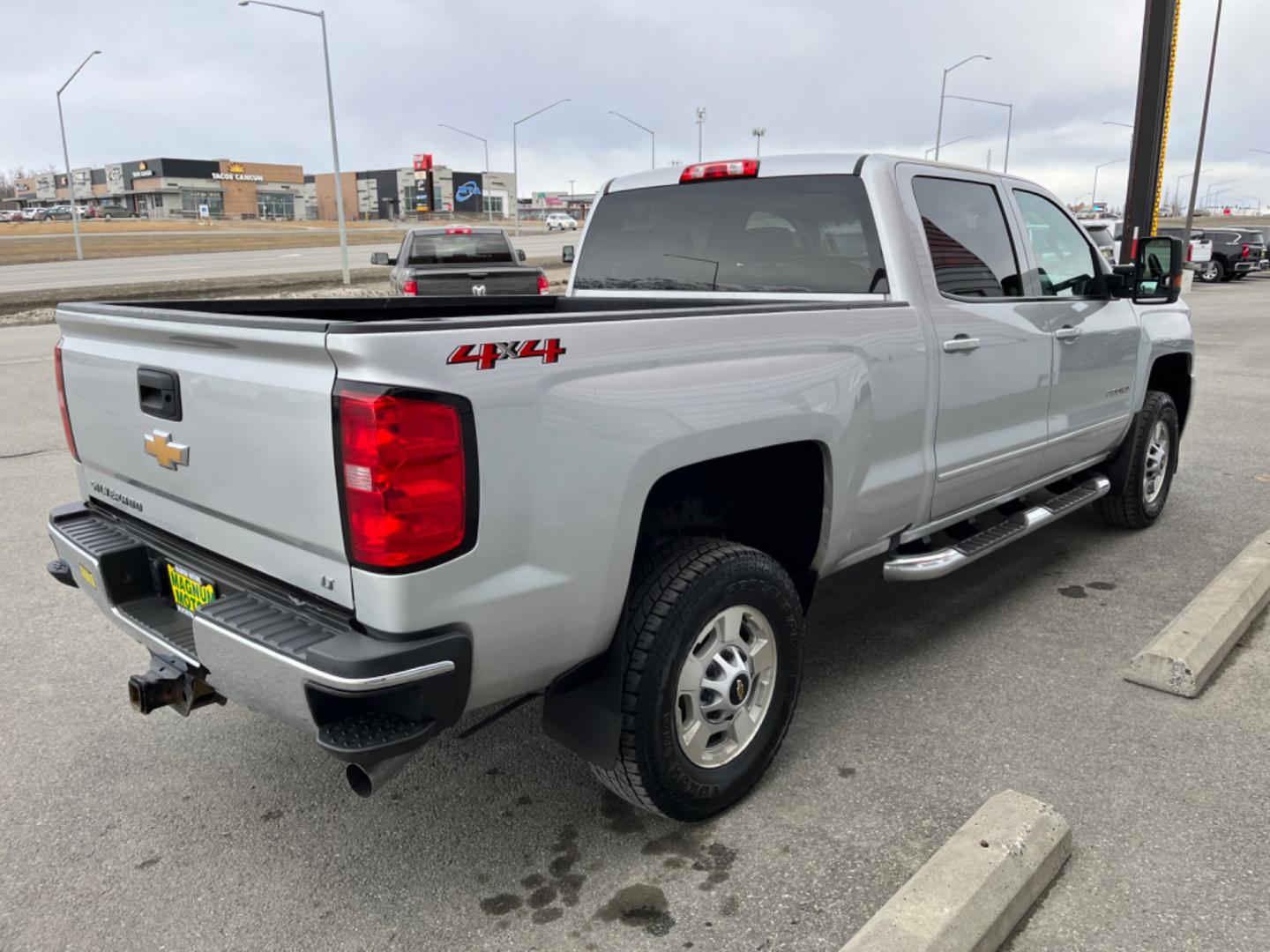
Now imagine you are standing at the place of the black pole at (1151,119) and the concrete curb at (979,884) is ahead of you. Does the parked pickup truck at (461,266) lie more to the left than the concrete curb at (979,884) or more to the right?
right

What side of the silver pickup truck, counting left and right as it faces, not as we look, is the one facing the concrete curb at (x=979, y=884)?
right

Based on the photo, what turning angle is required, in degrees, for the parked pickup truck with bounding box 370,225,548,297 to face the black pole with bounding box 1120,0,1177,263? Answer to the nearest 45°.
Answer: approximately 90° to its right

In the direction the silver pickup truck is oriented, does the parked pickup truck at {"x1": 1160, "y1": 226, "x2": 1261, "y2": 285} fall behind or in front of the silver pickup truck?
in front

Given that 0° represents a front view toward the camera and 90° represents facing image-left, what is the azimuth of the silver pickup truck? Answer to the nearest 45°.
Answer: approximately 225°

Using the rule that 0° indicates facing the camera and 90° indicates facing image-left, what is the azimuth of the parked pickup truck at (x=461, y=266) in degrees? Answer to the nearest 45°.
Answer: approximately 180°

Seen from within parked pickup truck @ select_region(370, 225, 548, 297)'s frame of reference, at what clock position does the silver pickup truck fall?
The silver pickup truck is roughly at 6 o'clock from the parked pickup truck.

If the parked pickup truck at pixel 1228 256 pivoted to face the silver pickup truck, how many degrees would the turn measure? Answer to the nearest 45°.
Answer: approximately 135° to its left

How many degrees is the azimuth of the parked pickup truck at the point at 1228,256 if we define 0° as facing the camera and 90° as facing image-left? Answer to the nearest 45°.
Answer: approximately 135°

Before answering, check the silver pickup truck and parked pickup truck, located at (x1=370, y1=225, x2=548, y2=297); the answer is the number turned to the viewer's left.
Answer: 0

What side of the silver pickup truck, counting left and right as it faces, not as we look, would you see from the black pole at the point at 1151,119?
front
